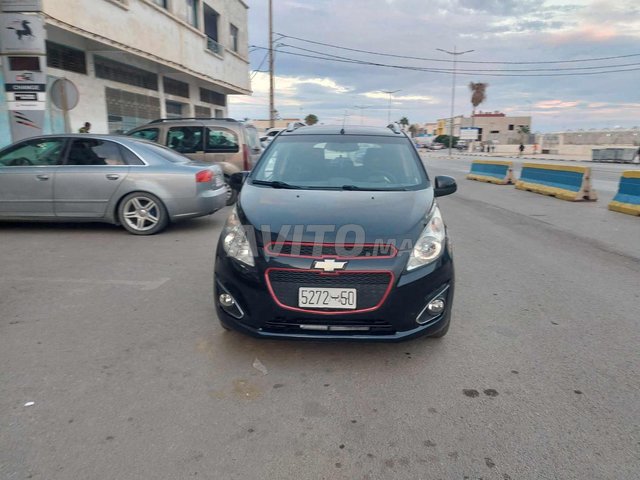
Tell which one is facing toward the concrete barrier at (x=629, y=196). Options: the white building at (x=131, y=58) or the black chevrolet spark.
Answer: the white building

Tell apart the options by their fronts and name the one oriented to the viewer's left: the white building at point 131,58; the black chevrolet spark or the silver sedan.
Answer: the silver sedan

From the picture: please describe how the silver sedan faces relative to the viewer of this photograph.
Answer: facing to the left of the viewer

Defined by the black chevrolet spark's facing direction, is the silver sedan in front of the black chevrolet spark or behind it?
behind

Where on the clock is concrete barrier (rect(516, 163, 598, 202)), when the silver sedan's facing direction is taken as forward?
The concrete barrier is roughly at 6 o'clock from the silver sedan.

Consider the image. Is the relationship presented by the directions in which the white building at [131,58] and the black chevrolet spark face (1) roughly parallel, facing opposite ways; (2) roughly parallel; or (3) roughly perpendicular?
roughly perpendicular

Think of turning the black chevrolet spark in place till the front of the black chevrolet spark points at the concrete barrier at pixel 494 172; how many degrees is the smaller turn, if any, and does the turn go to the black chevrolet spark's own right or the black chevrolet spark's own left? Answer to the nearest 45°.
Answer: approximately 180°

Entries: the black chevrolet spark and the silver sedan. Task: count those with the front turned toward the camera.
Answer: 1

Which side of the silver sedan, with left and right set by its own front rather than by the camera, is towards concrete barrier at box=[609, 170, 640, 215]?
back

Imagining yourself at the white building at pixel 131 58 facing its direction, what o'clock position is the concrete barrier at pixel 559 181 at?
The concrete barrier is roughly at 12 o'clock from the white building.

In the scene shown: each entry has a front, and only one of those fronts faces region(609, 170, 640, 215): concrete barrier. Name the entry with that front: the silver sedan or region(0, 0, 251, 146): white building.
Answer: the white building

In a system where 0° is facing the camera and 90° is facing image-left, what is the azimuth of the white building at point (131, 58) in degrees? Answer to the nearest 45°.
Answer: approximately 315°
